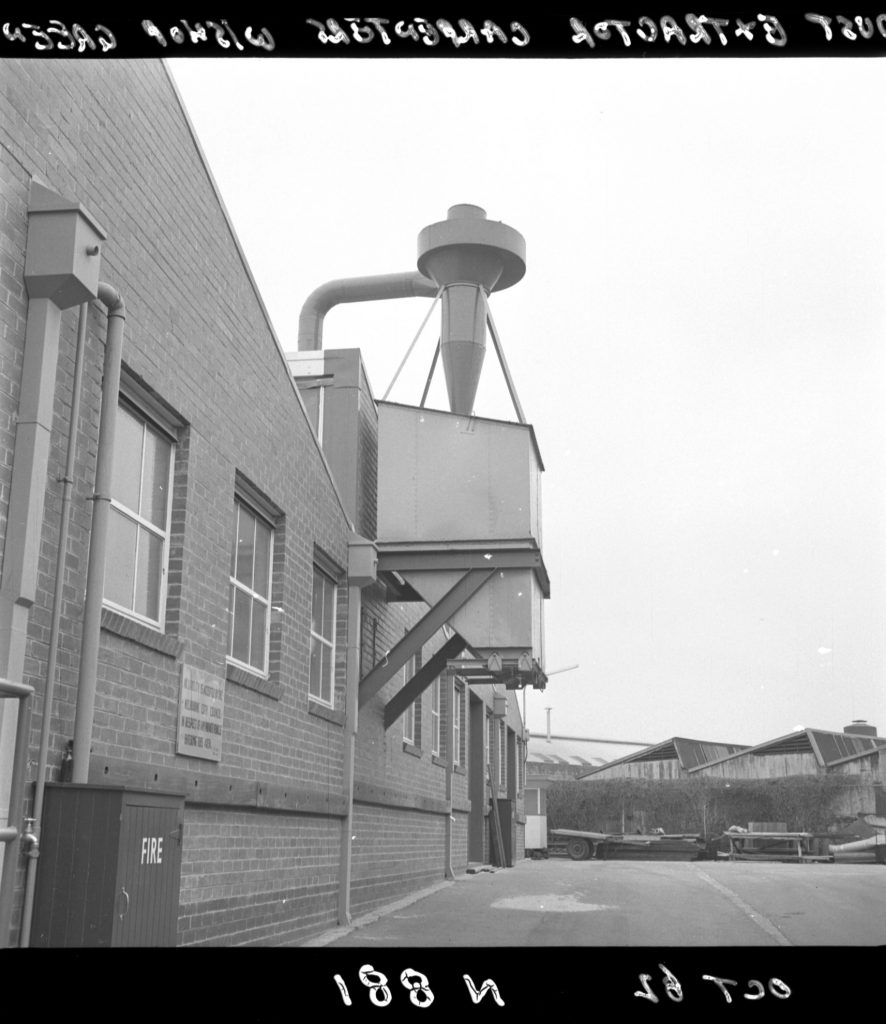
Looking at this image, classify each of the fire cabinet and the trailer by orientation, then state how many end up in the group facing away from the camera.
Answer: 0

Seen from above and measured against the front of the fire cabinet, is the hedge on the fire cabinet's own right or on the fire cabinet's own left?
on the fire cabinet's own left

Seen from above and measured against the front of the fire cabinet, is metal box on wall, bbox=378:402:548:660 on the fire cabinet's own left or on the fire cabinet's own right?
on the fire cabinet's own left

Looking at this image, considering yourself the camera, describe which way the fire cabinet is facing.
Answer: facing the viewer and to the right of the viewer

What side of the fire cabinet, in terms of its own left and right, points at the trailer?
left
